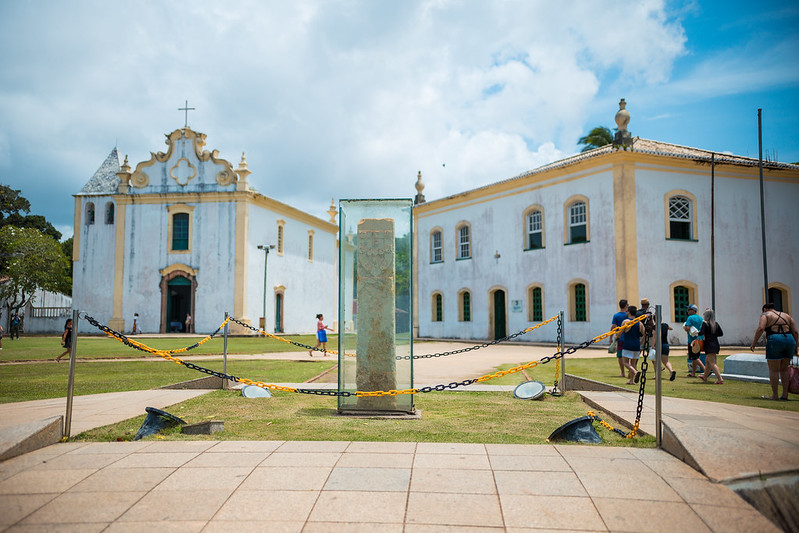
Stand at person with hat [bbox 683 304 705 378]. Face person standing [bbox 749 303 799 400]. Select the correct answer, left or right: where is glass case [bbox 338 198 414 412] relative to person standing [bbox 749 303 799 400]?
right

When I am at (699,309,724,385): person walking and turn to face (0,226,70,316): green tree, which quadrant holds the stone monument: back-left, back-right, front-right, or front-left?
front-left

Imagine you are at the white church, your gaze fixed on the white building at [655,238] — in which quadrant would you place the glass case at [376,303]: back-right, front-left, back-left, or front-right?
front-right
